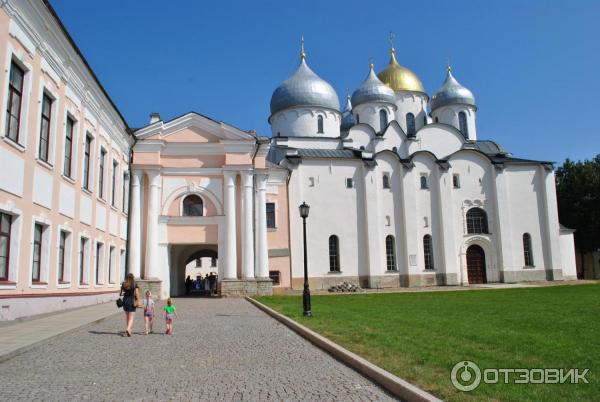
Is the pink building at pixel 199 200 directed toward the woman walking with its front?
yes

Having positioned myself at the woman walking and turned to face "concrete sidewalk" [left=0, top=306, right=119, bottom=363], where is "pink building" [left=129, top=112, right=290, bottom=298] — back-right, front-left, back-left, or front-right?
back-right

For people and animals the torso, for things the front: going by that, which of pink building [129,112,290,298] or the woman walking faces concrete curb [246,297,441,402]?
the pink building

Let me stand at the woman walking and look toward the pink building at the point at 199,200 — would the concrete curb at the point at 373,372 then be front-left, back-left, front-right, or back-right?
back-right

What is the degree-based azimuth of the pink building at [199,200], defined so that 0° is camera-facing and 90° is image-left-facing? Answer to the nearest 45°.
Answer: approximately 0°

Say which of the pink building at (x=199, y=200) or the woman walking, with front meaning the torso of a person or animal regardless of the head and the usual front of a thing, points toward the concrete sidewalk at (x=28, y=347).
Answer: the pink building

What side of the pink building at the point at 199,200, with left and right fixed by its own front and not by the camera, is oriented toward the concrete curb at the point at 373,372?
front
